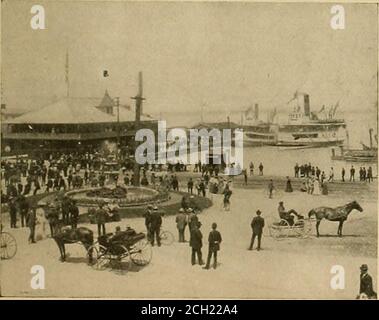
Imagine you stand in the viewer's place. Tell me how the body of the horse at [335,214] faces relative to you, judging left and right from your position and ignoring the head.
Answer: facing to the right of the viewer

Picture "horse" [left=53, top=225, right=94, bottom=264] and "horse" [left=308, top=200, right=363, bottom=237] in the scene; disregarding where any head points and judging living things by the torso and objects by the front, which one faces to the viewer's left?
"horse" [left=53, top=225, right=94, bottom=264]

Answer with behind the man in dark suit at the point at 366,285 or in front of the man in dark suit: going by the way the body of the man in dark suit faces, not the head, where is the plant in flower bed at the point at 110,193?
in front

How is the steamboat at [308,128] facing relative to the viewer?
to the viewer's left

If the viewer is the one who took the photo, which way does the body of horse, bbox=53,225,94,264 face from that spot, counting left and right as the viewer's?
facing to the left of the viewer

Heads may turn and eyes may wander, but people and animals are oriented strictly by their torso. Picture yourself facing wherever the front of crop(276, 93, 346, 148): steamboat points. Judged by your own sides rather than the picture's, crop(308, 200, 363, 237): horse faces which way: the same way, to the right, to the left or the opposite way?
the opposite way

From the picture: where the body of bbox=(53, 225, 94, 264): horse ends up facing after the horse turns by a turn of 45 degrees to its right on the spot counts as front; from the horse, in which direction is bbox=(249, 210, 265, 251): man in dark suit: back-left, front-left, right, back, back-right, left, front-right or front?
back-right

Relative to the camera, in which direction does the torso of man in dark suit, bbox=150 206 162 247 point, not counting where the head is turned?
away from the camera

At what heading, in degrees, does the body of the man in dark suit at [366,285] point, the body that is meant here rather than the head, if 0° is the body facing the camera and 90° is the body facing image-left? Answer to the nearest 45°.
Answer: approximately 45°

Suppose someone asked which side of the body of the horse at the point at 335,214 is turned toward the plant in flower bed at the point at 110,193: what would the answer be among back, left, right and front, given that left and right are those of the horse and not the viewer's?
back
